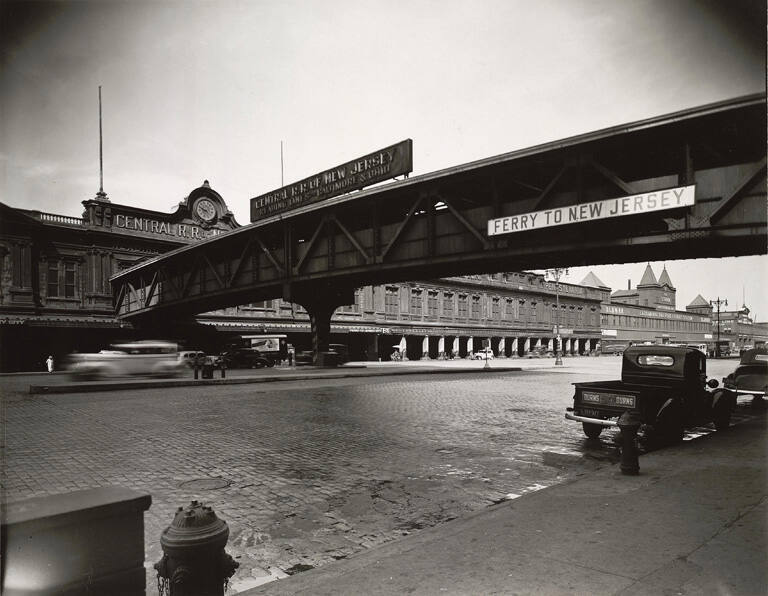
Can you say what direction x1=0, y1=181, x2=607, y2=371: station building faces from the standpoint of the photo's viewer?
facing the viewer and to the right of the viewer

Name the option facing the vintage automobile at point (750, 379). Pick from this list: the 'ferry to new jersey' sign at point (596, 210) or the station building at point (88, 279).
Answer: the station building

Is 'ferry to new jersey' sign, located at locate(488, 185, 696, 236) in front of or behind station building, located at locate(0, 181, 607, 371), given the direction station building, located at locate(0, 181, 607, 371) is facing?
in front

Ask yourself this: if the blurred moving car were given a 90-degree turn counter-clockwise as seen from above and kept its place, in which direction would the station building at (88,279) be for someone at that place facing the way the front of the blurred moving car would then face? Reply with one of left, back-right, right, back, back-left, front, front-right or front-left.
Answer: back

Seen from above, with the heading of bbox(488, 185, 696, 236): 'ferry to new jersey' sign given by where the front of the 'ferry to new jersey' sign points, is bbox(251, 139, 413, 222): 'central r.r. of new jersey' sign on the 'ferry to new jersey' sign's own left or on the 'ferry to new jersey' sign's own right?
on the 'ferry to new jersey' sign's own right

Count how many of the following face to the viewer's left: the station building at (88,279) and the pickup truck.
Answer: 0

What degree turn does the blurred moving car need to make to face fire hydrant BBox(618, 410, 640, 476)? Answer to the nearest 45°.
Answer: approximately 90° to its left

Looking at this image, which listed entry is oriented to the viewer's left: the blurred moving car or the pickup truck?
the blurred moving car

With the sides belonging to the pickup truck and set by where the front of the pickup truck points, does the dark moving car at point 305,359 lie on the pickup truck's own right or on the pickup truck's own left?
on the pickup truck's own left

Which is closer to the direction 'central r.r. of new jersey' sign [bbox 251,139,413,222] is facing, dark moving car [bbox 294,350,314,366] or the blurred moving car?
the blurred moving car

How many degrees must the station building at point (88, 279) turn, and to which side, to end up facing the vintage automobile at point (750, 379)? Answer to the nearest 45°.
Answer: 0° — it already faces it

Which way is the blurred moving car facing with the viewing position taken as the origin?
facing to the left of the viewer
